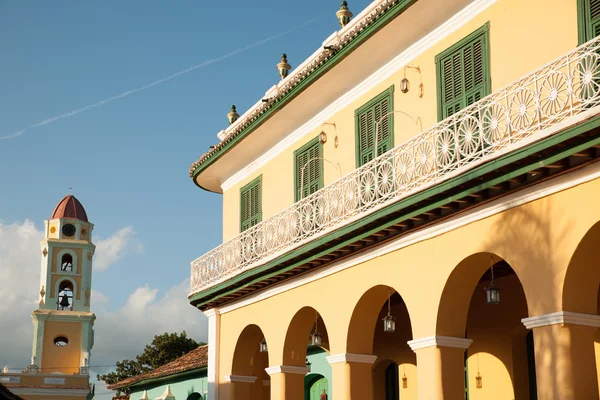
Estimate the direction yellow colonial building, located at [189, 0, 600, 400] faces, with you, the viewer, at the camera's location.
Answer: facing the viewer and to the left of the viewer
